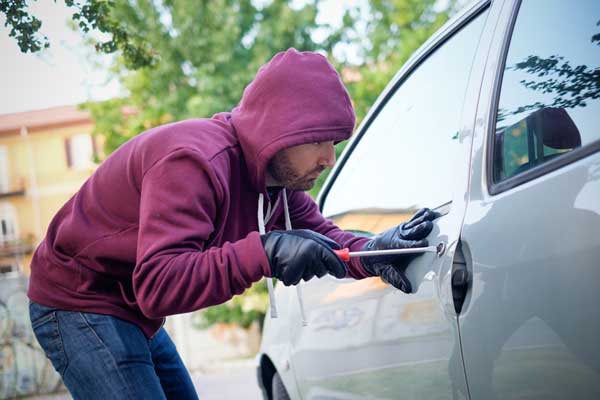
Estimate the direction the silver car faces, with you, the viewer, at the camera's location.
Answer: facing away from the viewer and to the left of the viewer

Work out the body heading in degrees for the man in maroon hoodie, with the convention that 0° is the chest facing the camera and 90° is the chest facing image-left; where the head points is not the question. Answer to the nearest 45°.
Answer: approximately 270°

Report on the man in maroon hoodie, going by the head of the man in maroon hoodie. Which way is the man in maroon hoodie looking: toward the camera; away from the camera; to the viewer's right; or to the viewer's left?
to the viewer's right

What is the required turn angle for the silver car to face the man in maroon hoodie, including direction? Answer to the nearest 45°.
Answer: approximately 45° to its left

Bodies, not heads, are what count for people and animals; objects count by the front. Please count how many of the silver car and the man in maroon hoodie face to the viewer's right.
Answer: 1
